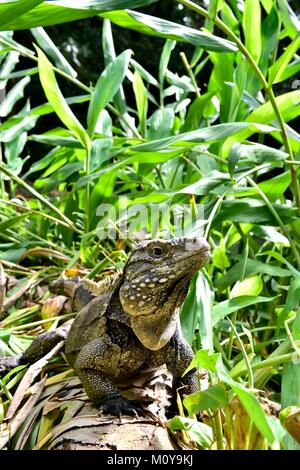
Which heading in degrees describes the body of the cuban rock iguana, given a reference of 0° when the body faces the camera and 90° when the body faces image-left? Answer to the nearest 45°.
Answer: approximately 315°
